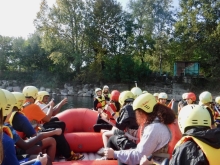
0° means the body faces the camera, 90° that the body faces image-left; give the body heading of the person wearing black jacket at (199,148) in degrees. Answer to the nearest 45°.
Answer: approximately 135°

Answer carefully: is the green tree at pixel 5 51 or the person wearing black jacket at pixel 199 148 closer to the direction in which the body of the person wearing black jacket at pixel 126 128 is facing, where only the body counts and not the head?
the green tree

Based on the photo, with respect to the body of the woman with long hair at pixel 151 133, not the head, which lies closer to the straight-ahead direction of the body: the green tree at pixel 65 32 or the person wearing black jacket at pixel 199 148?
the green tree

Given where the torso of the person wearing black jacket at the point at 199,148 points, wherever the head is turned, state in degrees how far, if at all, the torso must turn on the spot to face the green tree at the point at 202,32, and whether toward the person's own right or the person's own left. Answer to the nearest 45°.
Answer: approximately 45° to the person's own right

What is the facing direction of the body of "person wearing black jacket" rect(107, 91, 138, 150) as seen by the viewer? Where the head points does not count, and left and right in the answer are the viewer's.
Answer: facing away from the viewer and to the left of the viewer

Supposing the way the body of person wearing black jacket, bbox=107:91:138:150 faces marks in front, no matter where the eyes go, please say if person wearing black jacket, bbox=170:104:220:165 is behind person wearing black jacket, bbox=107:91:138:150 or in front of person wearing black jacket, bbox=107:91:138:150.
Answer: behind

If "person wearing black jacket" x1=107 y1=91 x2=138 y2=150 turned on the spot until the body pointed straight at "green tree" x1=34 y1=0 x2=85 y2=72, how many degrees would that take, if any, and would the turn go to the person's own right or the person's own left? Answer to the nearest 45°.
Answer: approximately 45° to the person's own right
